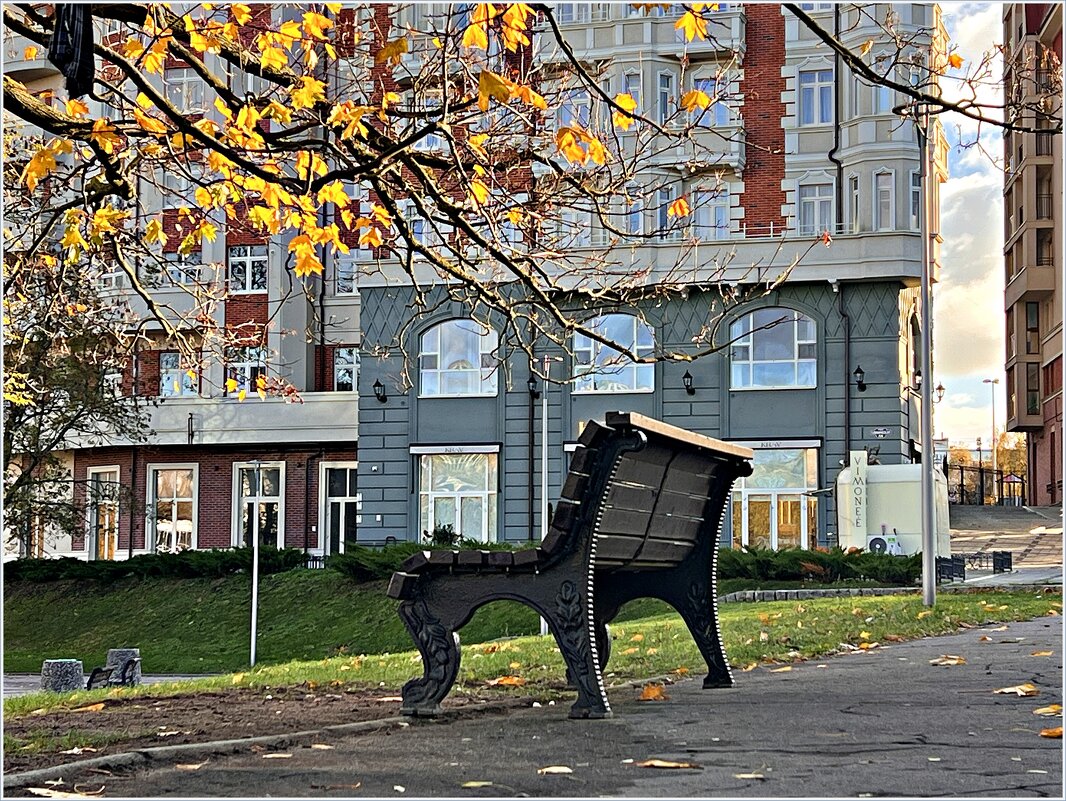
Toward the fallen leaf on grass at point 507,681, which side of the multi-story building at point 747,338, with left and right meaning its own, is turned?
front

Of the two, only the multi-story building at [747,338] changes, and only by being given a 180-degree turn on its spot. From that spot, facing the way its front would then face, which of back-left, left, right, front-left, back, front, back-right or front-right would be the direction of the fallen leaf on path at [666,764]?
back

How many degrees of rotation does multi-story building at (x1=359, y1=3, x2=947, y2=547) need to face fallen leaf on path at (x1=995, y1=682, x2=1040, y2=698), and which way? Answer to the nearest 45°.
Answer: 0° — it already faces it

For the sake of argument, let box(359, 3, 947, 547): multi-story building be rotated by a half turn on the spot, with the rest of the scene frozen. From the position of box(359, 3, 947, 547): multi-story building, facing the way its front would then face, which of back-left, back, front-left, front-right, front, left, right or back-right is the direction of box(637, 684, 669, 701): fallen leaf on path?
back

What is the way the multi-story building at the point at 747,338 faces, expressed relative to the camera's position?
facing the viewer

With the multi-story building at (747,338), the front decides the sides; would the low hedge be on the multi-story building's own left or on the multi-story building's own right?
on the multi-story building's own right

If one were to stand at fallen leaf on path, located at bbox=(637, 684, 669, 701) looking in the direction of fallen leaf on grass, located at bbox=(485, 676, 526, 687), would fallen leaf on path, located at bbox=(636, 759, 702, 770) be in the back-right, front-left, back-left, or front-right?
back-left

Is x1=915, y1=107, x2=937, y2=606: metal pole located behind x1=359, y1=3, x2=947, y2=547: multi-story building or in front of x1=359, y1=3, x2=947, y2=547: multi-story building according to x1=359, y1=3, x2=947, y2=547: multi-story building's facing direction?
in front

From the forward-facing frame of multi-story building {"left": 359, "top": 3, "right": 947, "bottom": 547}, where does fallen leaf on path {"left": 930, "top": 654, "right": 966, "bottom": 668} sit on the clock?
The fallen leaf on path is roughly at 12 o'clock from the multi-story building.

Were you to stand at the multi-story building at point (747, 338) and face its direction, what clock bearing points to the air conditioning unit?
The air conditioning unit is roughly at 11 o'clock from the multi-story building.

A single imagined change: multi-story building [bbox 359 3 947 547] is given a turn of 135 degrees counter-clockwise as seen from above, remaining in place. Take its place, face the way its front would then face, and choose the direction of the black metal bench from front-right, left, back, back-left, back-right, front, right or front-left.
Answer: back-right

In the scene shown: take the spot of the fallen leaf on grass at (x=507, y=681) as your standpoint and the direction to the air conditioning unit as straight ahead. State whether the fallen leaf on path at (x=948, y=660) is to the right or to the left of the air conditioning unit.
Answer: right

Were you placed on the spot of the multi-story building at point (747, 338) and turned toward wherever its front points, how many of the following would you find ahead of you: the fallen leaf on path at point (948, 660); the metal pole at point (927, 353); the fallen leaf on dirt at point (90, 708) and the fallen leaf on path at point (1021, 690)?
4
